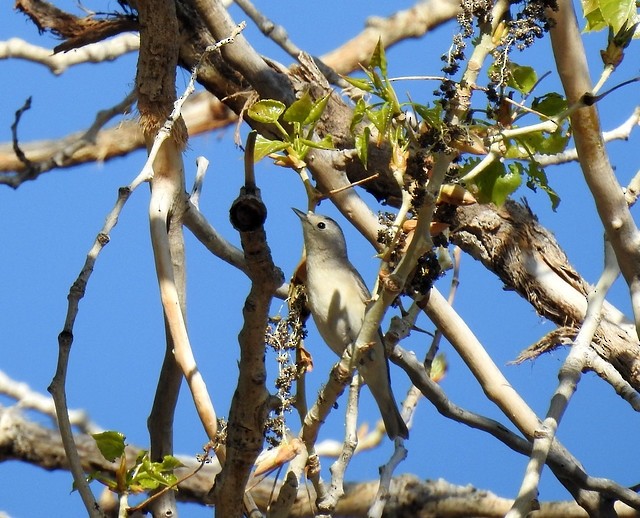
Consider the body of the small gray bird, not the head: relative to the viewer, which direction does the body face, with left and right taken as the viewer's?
facing the viewer and to the left of the viewer
